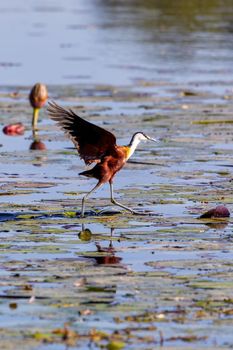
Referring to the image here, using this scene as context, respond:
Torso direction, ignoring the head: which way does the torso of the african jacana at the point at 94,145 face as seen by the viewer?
to the viewer's right

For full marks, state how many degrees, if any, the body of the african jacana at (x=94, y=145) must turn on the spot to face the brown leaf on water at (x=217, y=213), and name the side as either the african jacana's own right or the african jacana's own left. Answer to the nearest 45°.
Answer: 0° — it already faces it
